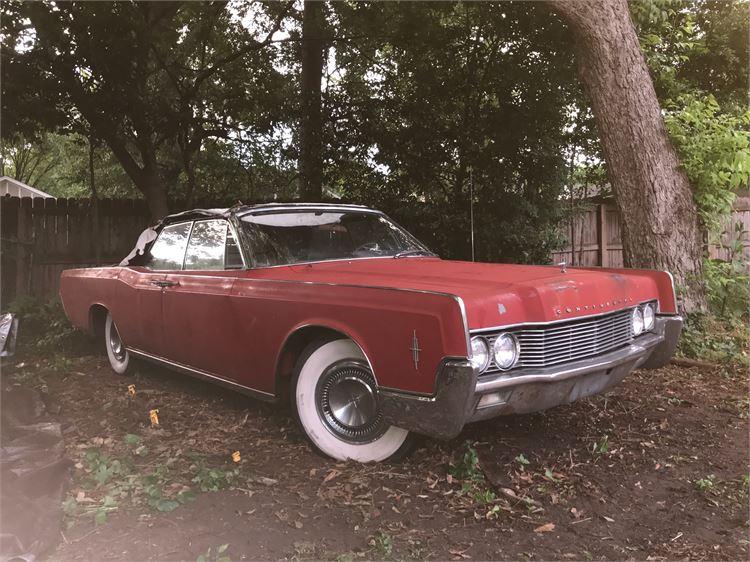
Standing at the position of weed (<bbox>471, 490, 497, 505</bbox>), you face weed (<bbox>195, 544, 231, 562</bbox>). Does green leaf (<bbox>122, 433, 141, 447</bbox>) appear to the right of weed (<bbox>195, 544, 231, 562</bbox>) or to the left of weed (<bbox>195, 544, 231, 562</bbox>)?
right

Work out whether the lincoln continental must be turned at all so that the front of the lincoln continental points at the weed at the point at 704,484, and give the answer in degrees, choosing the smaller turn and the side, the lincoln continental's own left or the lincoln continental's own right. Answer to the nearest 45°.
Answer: approximately 45° to the lincoln continental's own left

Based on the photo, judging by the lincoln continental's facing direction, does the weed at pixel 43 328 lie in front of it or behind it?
behind

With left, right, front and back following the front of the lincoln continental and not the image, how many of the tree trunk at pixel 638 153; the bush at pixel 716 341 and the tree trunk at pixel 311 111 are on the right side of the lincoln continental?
0

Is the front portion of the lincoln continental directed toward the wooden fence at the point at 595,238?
no

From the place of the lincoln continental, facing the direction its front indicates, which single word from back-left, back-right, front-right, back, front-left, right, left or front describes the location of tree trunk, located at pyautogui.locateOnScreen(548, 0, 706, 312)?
left

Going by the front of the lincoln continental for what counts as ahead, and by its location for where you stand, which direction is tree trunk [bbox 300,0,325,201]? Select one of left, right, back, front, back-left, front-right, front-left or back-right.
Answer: back-left

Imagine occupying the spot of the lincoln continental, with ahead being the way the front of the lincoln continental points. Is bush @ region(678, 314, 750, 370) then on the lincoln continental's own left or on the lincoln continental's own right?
on the lincoln continental's own left

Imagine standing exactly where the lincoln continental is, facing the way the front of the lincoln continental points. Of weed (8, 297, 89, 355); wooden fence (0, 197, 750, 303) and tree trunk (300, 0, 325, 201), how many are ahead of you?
0

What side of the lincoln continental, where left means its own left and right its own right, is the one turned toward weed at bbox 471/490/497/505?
front

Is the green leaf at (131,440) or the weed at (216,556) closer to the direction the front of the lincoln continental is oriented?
the weed

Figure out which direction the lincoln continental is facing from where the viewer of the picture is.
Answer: facing the viewer and to the right of the viewer

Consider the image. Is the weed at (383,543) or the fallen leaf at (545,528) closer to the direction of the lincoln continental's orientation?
the fallen leaf

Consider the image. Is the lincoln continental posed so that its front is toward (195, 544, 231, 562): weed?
no

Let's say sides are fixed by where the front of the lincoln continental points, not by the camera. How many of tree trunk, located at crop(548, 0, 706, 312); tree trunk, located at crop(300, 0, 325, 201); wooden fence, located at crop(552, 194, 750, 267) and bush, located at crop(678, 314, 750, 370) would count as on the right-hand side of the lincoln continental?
0

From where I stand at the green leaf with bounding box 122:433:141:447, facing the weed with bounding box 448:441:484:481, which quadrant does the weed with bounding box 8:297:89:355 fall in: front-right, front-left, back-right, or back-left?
back-left
